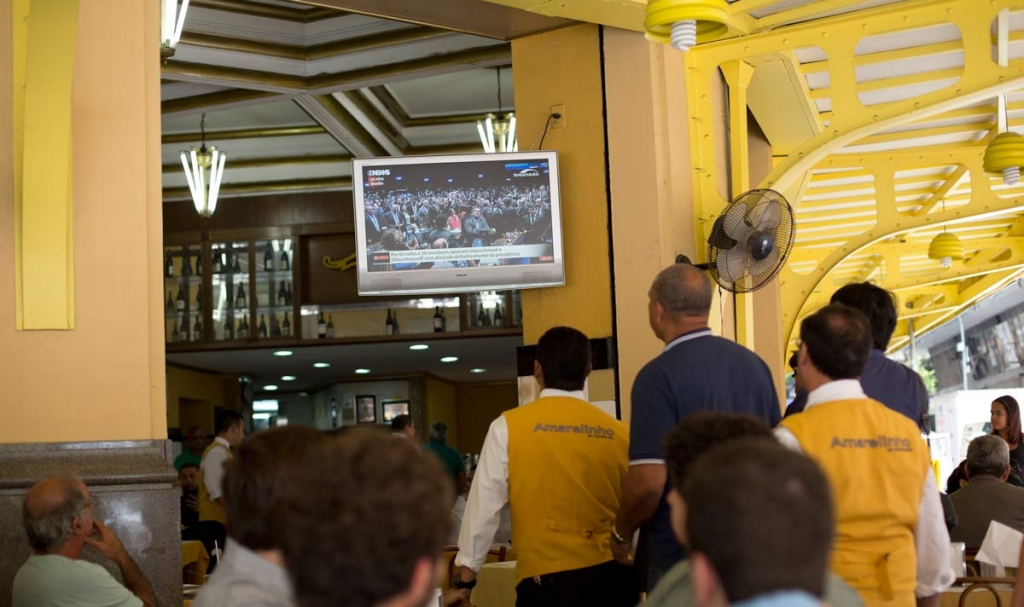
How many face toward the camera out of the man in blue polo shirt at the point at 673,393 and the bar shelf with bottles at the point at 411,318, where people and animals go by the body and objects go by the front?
1

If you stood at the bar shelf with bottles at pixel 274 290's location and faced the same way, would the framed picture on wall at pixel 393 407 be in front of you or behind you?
behind

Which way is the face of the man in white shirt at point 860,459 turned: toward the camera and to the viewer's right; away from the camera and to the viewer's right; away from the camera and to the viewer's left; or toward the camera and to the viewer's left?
away from the camera and to the viewer's left

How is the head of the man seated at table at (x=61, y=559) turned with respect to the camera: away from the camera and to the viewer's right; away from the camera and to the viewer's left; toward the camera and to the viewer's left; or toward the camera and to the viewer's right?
away from the camera and to the viewer's right

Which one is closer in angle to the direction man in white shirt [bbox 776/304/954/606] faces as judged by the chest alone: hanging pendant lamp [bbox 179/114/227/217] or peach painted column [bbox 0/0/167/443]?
the hanging pendant lamp

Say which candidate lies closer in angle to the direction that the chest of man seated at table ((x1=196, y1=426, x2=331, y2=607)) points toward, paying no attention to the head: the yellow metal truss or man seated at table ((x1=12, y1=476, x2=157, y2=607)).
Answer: the yellow metal truss

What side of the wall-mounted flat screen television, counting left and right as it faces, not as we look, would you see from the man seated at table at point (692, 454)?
front

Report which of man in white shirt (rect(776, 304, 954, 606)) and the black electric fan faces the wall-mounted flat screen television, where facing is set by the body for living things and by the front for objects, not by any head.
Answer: the man in white shirt

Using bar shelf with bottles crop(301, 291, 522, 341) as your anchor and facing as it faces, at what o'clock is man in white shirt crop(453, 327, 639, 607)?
The man in white shirt is roughly at 12 o'clock from the bar shelf with bottles.

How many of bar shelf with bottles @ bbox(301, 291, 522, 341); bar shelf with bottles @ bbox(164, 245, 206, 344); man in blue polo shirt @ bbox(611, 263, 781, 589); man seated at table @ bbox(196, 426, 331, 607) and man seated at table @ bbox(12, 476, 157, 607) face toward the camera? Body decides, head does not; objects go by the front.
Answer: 2

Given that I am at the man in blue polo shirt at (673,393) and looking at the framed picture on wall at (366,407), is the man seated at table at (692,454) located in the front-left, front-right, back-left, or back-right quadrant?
back-left
